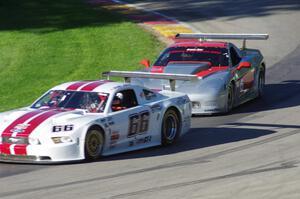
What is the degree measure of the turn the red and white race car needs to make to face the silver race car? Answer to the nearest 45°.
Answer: approximately 180°

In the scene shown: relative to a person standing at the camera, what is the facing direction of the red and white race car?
facing the viewer and to the left of the viewer
